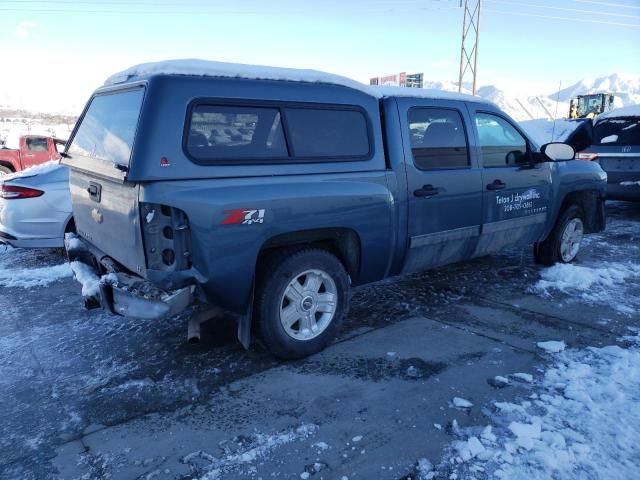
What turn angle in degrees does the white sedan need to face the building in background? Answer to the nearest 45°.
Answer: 0° — it already faces it

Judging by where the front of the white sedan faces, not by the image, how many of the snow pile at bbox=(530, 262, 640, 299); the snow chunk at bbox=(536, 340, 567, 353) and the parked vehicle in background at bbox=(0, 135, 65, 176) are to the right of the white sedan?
2

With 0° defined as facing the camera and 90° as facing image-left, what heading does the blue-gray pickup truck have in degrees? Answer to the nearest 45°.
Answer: approximately 225°

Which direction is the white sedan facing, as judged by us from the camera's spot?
facing away from the viewer and to the right of the viewer

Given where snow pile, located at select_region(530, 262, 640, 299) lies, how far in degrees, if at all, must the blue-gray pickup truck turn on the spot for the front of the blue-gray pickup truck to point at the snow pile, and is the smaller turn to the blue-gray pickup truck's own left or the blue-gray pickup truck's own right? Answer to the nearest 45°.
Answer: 0° — it already faces it

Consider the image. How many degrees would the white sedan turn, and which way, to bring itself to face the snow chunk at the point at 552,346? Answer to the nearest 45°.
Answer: approximately 90° to its right

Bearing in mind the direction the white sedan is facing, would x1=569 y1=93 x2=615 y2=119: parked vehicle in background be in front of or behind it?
in front

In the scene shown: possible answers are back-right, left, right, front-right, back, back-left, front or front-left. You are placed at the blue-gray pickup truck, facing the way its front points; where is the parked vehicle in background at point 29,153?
left

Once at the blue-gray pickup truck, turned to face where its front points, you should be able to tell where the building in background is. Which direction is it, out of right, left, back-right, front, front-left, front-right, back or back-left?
front-left

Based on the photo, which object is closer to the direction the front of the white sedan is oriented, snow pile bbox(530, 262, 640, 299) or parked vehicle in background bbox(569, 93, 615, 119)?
the parked vehicle in background

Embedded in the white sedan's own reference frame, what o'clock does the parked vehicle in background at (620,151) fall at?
The parked vehicle in background is roughly at 2 o'clock from the white sedan.

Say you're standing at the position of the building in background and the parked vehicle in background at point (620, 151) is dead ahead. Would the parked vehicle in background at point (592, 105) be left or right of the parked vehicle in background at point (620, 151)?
left

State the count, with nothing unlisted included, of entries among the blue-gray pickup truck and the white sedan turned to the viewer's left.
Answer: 0
